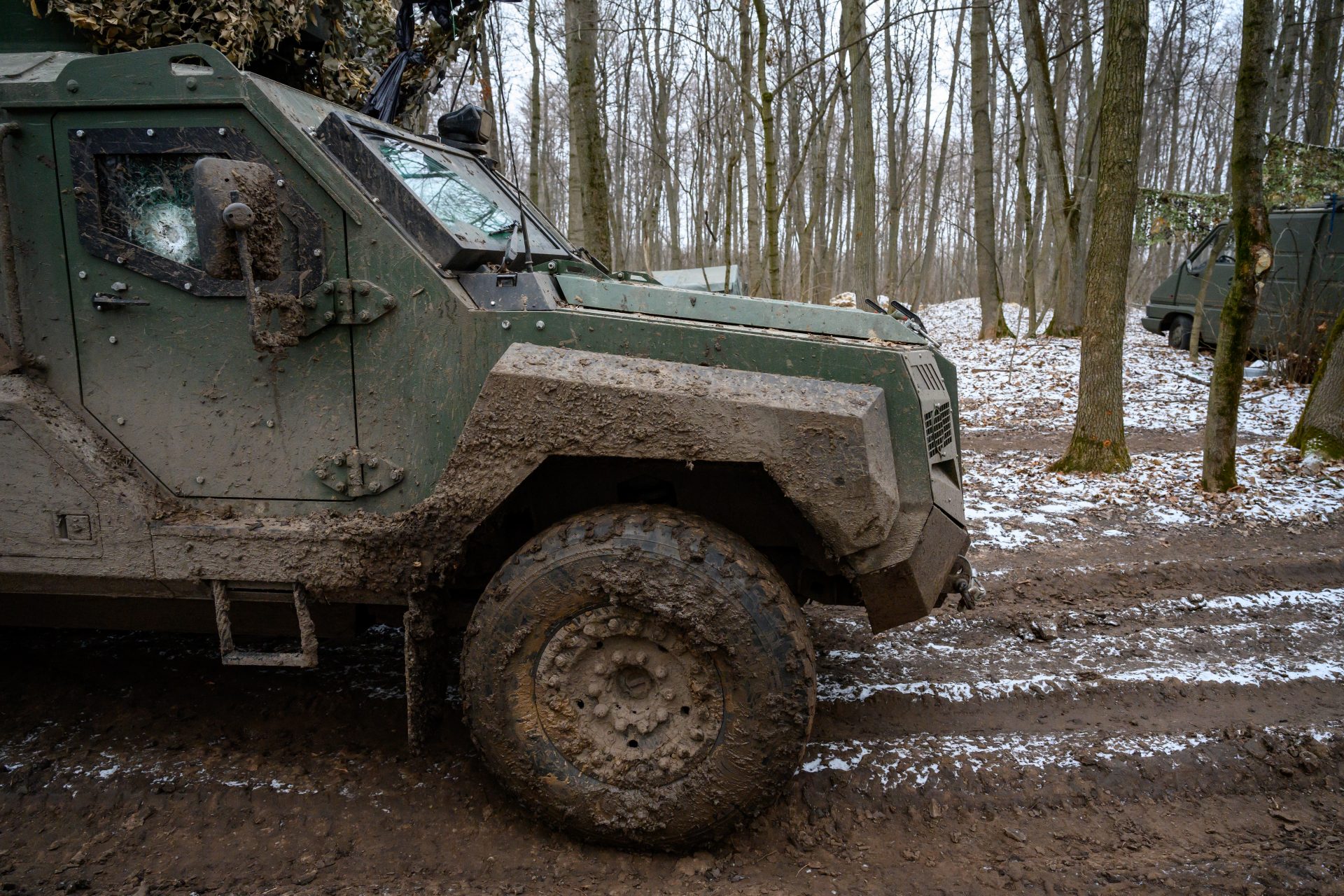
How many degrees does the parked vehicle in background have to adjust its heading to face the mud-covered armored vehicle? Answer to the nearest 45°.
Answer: approximately 90° to its left

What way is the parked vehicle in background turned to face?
to the viewer's left

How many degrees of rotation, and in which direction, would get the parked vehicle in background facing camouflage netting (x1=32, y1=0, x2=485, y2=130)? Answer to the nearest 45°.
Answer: approximately 90° to its left

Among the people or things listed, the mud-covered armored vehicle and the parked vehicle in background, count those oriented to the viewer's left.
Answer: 1

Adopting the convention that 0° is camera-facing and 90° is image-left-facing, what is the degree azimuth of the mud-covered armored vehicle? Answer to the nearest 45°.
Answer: approximately 270°

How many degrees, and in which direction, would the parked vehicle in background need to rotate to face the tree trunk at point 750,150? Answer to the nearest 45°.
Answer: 0° — it already faces it

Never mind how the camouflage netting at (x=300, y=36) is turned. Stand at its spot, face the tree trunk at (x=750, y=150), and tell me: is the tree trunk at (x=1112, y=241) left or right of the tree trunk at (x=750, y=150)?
right

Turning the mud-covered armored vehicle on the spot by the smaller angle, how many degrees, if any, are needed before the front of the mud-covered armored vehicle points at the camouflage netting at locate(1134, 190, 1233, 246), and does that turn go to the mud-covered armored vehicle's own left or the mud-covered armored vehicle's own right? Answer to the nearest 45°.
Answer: approximately 45° to the mud-covered armored vehicle's own left

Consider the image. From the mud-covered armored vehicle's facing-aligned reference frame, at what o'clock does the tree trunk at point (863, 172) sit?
The tree trunk is roughly at 10 o'clock from the mud-covered armored vehicle.

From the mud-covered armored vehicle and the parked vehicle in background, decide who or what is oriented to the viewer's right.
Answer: the mud-covered armored vehicle

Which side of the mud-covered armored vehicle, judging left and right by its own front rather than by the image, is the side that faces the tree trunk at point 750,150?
left
